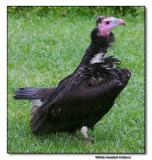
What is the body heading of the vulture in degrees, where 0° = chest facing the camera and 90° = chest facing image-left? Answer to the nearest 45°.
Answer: approximately 270°
